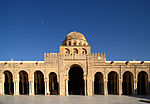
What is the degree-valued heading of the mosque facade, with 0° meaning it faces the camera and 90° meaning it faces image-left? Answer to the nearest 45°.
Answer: approximately 0°
